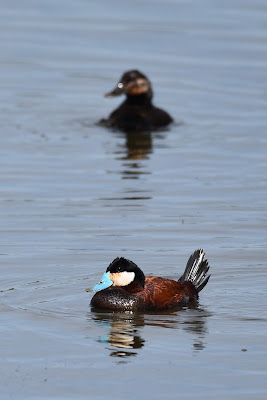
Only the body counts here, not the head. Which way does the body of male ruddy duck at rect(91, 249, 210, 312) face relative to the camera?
to the viewer's left

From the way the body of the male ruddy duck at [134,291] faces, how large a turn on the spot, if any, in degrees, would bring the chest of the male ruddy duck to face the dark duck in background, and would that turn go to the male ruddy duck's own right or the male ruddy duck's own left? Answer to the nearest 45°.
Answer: approximately 90° to the male ruddy duck's own right
